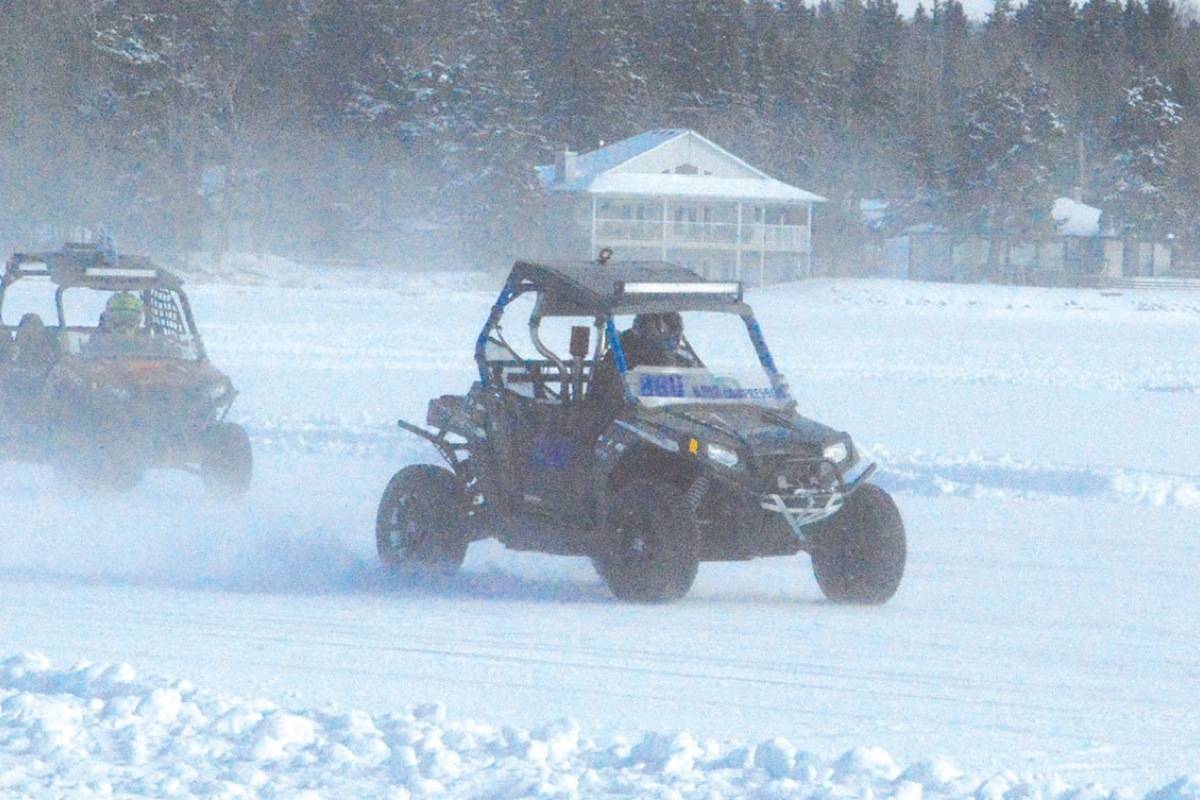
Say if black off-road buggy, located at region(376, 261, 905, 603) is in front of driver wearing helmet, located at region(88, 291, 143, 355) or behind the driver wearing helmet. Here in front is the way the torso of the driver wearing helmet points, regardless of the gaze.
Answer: in front

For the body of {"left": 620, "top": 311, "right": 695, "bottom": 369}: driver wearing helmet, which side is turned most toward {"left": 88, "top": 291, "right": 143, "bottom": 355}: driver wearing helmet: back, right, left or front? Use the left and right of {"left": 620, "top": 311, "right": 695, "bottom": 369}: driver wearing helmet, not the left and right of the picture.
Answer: back

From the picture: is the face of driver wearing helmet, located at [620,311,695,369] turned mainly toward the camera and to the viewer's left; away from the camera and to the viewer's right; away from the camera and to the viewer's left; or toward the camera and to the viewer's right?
toward the camera and to the viewer's right

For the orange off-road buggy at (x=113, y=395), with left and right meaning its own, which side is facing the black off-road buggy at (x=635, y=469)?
front

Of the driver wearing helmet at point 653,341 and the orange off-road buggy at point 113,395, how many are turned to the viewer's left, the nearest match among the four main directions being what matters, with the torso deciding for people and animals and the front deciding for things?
0

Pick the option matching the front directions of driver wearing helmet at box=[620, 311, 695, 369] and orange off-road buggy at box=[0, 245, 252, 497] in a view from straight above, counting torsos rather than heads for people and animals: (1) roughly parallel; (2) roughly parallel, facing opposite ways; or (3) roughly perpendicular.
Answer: roughly parallel

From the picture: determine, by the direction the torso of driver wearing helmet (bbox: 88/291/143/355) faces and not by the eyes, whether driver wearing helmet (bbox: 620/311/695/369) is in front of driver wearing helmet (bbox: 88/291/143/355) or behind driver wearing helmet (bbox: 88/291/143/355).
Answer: in front

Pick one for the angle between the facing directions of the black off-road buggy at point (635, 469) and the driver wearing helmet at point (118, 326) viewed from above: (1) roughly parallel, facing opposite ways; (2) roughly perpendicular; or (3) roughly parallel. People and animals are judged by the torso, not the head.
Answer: roughly parallel

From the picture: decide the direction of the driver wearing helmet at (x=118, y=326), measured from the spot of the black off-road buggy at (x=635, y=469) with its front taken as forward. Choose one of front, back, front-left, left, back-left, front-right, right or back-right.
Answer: back

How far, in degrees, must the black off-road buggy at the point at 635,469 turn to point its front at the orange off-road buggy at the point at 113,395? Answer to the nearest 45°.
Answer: approximately 180°

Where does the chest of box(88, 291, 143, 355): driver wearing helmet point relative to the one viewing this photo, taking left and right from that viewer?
facing the viewer and to the right of the viewer

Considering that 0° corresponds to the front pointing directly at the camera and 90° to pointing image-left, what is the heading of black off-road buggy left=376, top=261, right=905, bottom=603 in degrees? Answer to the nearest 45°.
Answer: approximately 315°

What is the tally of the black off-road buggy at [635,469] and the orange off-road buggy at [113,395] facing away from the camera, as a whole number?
0
